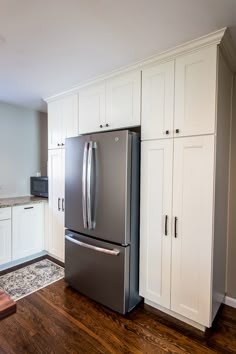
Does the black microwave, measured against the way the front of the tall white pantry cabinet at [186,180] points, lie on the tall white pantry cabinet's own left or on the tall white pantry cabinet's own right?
on the tall white pantry cabinet's own right

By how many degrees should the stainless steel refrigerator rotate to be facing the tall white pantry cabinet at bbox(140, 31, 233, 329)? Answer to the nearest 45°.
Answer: approximately 135° to its left

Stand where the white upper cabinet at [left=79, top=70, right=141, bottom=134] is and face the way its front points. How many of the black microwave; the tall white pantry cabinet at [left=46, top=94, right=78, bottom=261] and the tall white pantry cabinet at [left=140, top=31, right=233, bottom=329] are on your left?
1

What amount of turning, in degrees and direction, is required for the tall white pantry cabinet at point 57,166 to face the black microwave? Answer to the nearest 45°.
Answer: approximately 90° to its right

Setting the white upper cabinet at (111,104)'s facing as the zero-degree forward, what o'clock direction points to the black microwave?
The black microwave is roughly at 3 o'clock from the white upper cabinet.

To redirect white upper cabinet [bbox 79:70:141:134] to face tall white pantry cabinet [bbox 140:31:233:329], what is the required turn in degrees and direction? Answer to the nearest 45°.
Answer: approximately 90° to its left

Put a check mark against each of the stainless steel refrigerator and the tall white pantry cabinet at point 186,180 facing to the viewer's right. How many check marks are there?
0

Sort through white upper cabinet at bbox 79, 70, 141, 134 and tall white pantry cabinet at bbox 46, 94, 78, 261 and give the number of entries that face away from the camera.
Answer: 0

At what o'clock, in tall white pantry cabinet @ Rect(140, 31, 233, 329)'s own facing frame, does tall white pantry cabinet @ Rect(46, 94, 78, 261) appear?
tall white pantry cabinet @ Rect(46, 94, 78, 261) is roughly at 2 o'clock from tall white pantry cabinet @ Rect(140, 31, 233, 329).

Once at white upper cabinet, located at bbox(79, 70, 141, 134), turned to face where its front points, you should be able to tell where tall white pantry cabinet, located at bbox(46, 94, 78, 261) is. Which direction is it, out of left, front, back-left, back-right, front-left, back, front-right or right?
right

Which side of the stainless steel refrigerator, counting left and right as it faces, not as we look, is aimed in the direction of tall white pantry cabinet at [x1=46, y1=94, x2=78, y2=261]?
right

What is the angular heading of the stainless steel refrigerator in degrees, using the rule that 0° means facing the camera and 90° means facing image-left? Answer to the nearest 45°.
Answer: approximately 45°

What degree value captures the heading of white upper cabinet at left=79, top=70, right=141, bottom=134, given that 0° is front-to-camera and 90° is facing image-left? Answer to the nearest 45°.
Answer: approximately 45°
